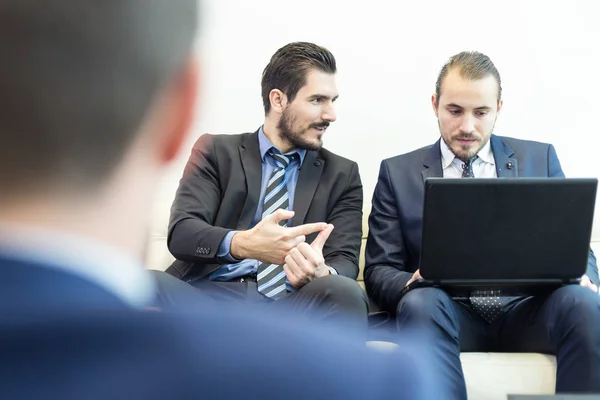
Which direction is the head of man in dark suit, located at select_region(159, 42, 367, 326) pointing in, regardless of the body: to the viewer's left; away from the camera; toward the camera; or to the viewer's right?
to the viewer's right

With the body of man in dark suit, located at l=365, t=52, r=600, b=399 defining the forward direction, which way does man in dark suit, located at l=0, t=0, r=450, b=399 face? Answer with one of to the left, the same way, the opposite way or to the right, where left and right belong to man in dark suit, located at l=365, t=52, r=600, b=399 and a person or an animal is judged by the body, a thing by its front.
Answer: the opposite way

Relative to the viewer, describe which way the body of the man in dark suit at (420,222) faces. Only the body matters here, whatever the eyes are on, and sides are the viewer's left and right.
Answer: facing the viewer

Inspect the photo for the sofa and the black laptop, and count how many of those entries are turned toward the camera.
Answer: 1

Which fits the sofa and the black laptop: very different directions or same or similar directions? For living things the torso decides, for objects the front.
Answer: very different directions

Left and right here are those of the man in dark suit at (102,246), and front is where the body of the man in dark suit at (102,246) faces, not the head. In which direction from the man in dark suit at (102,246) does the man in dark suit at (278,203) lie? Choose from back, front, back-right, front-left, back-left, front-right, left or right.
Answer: front

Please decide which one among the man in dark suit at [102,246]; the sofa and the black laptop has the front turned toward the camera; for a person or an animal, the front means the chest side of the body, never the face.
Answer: the sofa

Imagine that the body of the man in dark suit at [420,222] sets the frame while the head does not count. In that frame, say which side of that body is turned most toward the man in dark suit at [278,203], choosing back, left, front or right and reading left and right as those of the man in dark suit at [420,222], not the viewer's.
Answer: right

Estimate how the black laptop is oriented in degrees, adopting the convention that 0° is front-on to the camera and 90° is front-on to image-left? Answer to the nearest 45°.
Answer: approximately 180°

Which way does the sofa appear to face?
toward the camera

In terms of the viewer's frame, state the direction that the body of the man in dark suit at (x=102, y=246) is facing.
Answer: away from the camera

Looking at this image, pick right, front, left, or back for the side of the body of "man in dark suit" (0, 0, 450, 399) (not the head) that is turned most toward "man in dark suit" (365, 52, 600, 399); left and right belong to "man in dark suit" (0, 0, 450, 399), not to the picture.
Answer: front
